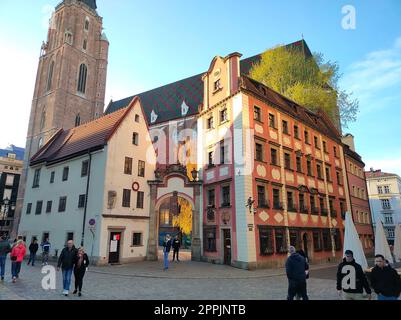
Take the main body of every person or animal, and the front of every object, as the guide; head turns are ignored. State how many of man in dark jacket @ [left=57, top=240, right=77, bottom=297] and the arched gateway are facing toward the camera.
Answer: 2

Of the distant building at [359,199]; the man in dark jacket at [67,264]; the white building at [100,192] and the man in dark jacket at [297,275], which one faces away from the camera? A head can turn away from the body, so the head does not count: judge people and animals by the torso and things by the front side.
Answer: the man in dark jacket at [297,275]

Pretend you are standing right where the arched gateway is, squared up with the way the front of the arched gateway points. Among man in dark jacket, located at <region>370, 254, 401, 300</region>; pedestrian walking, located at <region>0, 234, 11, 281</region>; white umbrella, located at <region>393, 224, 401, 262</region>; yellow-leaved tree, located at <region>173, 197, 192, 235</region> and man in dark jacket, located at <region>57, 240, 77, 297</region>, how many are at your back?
1

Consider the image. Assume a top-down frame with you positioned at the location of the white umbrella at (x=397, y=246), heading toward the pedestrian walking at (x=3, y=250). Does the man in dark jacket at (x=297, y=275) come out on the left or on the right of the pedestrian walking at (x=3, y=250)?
left

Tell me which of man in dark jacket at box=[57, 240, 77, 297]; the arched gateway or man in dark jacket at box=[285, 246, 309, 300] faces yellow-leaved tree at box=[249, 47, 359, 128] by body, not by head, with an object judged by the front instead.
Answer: man in dark jacket at box=[285, 246, 309, 300]

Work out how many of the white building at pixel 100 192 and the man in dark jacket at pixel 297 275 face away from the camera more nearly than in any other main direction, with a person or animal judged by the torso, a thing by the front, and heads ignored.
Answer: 1

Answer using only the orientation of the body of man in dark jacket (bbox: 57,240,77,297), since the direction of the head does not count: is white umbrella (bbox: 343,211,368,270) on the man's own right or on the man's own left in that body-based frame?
on the man's own left

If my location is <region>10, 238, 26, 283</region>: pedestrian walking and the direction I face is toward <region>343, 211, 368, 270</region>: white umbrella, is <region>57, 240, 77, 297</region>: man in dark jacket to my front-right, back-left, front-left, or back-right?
front-right

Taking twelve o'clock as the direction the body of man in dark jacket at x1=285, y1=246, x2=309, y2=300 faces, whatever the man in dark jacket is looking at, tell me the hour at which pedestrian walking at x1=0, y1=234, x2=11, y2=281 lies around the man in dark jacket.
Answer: The pedestrian walking is roughly at 9 o'clock from the man in dark jacket.

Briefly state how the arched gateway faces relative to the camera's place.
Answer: facing the viewer

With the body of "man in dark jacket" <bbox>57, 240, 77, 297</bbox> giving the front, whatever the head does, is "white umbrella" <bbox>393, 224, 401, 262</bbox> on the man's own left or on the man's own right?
on the man's own left

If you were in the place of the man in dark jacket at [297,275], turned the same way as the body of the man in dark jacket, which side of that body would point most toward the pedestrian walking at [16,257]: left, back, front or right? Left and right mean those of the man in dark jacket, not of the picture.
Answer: left

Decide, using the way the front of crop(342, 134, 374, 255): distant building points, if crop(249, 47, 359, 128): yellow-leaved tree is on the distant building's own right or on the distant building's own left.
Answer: on the distant building's own right

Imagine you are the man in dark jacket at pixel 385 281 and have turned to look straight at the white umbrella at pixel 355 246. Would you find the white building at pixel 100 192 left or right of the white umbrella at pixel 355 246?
left

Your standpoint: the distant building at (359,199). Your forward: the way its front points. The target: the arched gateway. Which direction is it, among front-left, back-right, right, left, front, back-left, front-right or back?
right

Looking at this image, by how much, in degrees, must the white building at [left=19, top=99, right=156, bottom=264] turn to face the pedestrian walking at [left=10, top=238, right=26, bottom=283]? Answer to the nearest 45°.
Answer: approximately 45° to its right

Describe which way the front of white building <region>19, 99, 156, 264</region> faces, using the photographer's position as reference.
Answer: facing the viewer and to the right of the viewer

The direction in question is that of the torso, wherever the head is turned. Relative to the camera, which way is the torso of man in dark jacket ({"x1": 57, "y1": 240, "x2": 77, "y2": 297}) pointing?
toward the camera
